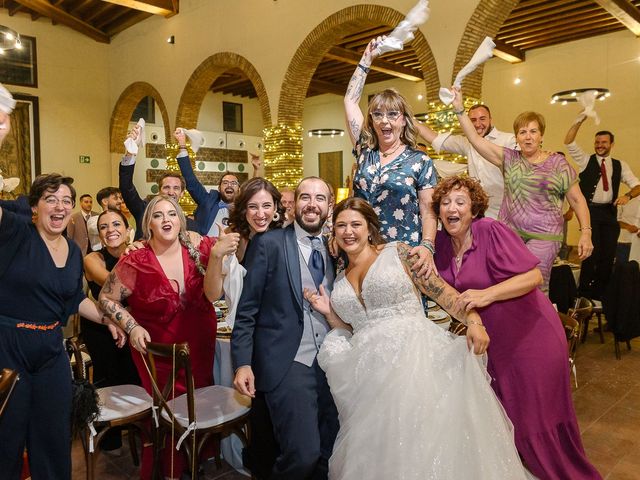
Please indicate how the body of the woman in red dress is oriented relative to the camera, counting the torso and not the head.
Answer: toward the camera

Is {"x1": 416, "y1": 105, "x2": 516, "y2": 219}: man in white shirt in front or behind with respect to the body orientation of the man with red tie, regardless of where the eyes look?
in front

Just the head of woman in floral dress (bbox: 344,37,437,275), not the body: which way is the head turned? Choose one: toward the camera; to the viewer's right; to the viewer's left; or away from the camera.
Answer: toward the camera

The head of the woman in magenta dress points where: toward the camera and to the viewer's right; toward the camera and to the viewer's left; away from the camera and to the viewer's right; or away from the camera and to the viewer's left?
toward the camera and to the viewer's left

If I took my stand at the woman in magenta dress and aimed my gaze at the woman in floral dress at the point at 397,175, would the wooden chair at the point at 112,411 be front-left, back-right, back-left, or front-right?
front-left

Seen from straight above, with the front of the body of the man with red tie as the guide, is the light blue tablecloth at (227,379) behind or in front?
in front

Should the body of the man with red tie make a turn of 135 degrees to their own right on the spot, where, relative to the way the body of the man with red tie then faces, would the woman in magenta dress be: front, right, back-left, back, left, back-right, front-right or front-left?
back-left

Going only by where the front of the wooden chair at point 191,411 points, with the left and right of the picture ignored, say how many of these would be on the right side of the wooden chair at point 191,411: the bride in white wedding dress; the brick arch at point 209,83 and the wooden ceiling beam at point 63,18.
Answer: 1

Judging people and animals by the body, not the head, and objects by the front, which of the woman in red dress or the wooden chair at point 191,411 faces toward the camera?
the woman in red dress

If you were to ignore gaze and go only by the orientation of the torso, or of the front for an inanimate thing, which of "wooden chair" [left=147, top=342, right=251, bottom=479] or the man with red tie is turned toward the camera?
the man with red tie

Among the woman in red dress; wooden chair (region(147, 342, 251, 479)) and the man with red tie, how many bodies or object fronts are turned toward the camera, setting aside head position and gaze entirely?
2

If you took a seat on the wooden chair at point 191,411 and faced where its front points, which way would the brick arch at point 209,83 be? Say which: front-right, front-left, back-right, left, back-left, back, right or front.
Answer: front-left

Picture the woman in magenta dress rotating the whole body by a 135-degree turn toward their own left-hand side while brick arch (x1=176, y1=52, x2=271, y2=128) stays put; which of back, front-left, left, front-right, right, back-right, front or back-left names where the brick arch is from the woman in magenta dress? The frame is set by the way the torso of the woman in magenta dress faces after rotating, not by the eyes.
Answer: back-left

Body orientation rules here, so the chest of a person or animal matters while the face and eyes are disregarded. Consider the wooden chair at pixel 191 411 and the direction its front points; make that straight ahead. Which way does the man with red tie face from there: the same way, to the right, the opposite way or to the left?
the opposite way

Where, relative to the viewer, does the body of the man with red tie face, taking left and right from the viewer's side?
facing the viewer

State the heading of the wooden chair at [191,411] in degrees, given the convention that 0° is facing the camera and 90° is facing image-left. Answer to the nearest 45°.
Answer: approximately 225°
